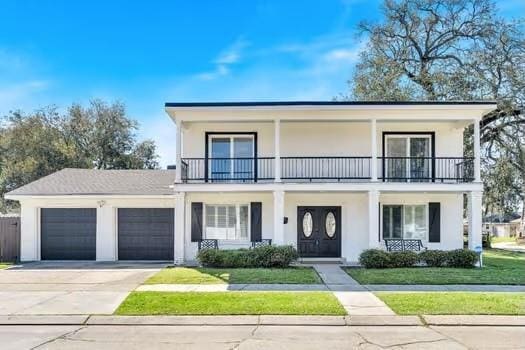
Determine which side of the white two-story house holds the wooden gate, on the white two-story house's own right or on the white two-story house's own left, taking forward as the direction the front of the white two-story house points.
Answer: on the white two-story house's own right

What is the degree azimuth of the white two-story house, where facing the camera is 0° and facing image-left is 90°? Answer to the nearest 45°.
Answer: approximately 0°

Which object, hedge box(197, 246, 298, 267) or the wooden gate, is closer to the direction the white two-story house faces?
the hedge

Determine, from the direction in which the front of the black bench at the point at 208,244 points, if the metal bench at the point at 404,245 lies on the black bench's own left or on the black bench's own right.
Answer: on the black bench's own left
